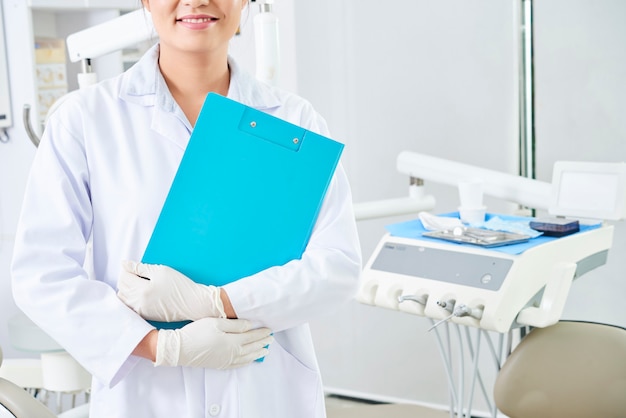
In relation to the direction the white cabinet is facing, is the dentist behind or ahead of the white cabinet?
ahead

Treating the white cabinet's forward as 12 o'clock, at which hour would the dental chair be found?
The dental chair is roughly at 11 o'clock from the white cabinet.

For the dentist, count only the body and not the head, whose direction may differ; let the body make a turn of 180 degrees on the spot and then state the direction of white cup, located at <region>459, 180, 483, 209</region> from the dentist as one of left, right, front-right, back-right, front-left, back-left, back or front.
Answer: front-right

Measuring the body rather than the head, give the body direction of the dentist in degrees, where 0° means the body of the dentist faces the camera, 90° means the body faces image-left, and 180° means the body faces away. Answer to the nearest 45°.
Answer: approximately 0°

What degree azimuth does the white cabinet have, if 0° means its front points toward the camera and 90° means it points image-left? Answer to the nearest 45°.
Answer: approximately 0°

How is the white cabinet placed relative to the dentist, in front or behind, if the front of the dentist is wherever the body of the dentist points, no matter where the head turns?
behind

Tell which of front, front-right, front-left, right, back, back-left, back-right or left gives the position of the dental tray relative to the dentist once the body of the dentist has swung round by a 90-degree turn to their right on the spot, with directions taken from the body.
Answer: back-right
